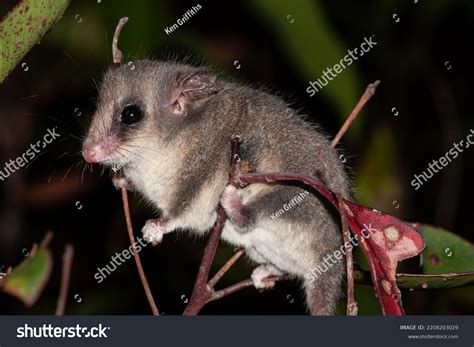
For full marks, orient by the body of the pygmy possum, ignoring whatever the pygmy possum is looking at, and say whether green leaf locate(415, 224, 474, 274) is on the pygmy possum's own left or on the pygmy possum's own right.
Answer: on the pygmy possum's own left

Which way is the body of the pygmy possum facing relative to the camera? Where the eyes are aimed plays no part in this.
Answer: to the viewer's left

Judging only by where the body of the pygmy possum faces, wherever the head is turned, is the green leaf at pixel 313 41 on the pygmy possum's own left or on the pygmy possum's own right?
on the pygmy possum's own right
